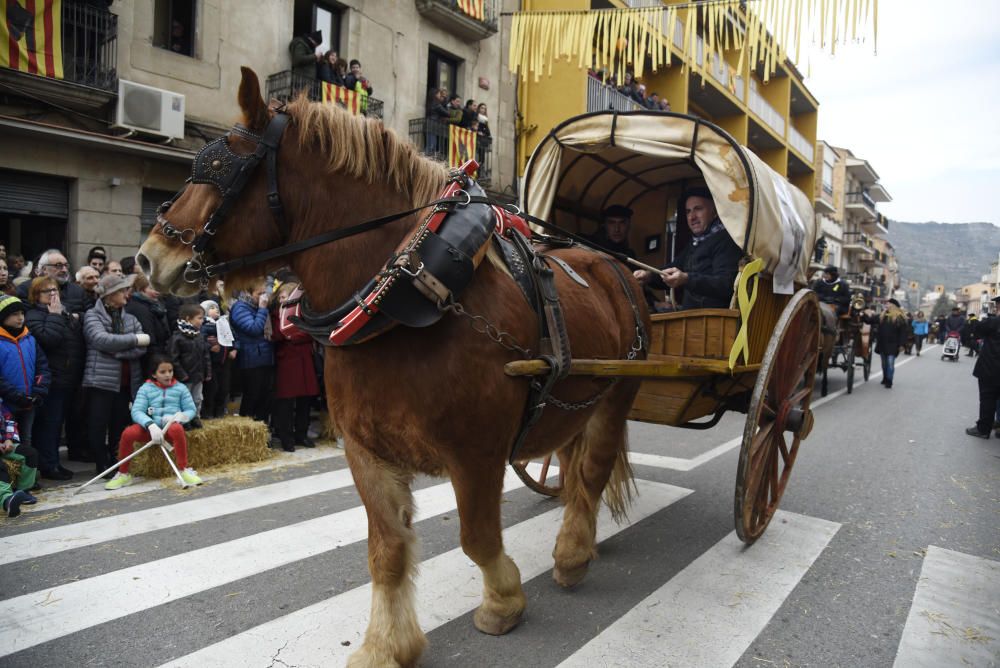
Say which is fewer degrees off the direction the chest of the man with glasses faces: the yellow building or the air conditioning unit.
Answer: the yellow building

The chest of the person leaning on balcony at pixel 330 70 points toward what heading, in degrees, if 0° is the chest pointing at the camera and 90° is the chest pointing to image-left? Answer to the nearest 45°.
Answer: approximately 315°

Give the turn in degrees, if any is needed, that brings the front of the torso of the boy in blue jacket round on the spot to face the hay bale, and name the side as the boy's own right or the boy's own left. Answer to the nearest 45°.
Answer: approximately 45° to the boy's own left

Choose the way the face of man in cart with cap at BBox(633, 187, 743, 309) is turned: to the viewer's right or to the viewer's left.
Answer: to the viewer's left

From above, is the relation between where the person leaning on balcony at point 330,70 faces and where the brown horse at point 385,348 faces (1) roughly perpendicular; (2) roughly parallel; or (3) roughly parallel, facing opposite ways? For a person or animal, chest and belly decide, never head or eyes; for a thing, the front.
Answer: roughly perpendicular

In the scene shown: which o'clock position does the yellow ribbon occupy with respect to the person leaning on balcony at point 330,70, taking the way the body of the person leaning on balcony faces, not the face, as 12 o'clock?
The yellow ribbon is roughly at 1 o'clock from the person leaning on balcony.

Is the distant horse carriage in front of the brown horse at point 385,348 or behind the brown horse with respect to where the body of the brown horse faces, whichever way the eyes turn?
behind

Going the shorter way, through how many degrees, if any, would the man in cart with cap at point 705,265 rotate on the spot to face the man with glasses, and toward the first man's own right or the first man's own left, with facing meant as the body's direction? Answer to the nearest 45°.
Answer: approximately 45° to the first man's own right
